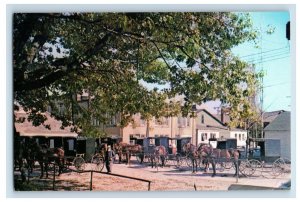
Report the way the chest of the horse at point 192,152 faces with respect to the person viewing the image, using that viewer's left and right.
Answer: facing the viewer and to the left of the viewer

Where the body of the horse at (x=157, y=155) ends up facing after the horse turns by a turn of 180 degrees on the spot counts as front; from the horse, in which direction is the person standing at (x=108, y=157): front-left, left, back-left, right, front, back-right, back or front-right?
back-left

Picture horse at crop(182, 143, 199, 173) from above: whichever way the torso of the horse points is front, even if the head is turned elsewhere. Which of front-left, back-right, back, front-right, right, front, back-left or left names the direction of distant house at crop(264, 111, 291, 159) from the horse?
back-left

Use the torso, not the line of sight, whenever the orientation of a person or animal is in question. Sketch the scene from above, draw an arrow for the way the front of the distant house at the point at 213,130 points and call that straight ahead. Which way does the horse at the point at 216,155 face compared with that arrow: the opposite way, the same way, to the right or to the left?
to the right

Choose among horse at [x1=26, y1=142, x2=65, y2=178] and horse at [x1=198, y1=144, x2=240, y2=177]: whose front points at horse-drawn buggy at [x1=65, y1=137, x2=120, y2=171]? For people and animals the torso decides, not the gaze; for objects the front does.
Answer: horse at [x1=198, y1=144, x2=240, y2=177]

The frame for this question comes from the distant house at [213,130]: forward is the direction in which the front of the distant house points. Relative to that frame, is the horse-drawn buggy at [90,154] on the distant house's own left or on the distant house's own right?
on the distant house's own right

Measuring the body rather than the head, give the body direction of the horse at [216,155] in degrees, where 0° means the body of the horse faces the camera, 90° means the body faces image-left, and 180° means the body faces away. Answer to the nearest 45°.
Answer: approximately 90°

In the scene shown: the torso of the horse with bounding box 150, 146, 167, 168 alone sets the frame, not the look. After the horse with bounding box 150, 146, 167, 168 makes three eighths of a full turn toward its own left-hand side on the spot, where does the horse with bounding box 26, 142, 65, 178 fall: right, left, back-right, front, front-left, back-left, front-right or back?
back

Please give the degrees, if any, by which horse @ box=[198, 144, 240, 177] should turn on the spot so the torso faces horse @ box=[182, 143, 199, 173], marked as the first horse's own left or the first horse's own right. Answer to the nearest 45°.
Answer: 0° — it already faces it

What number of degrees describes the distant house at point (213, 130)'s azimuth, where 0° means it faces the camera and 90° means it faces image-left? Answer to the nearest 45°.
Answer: approximately 0°

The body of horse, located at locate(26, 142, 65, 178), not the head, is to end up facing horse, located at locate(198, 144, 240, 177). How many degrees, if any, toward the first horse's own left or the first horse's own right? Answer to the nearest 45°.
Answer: approximately 135° to the first horse's own left

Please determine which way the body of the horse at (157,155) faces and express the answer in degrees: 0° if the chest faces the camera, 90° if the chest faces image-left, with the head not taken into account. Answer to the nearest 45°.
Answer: approximately 45°
